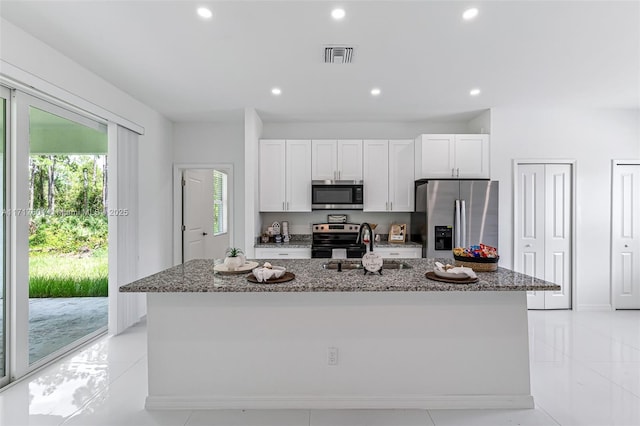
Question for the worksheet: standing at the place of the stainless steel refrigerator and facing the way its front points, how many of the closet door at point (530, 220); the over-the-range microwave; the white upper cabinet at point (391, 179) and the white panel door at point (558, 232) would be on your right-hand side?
2

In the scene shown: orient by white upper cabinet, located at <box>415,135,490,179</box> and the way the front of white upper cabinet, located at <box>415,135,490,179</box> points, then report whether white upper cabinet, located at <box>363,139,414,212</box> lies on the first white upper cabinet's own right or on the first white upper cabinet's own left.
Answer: on the first white upper cabinet's own right

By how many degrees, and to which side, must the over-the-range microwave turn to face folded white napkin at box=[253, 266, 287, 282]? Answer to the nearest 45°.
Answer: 0° — it already faces it

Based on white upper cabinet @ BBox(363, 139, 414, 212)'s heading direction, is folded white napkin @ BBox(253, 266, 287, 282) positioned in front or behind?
in front

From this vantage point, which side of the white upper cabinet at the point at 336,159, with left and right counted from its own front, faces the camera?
front

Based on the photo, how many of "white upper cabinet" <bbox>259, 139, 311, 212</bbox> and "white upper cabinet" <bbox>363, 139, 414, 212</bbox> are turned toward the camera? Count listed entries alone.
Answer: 2

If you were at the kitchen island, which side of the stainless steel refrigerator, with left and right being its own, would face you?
front

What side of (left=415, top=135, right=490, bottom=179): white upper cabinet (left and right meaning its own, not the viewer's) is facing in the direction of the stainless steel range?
right

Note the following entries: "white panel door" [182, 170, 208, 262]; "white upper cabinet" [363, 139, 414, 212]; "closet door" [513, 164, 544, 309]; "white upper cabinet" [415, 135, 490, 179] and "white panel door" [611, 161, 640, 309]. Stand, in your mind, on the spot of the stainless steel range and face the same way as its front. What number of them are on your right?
1

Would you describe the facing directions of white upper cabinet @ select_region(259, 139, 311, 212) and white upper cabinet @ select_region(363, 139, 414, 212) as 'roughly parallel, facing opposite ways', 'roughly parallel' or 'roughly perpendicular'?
roughly parallel

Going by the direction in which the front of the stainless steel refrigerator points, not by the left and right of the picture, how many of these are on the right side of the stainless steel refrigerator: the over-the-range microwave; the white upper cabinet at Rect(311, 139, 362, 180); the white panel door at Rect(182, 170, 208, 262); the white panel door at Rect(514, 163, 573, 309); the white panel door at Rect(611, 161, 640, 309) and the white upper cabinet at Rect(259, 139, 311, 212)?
4

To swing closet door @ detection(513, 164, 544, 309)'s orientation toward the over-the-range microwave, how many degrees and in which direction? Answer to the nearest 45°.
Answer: approximately 45° to its right

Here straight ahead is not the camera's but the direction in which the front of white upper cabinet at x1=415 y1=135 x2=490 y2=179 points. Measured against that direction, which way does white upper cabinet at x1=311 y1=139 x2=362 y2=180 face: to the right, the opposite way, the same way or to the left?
the same way

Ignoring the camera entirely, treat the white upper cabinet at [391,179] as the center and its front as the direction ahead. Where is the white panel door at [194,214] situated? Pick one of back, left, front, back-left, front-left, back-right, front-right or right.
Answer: right

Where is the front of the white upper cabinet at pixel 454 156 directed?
toward the camera

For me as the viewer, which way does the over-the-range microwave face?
facing the viewer

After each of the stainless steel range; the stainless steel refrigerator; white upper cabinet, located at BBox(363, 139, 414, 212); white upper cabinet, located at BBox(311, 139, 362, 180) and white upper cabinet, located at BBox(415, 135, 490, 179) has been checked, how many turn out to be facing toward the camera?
5

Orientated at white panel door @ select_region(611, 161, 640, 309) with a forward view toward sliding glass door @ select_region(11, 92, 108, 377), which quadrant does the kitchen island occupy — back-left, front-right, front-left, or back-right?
front-left

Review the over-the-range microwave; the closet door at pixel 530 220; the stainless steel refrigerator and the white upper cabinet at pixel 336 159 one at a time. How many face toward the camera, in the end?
4

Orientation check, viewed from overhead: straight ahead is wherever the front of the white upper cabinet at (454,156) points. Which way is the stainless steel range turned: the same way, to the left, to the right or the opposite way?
the same way
